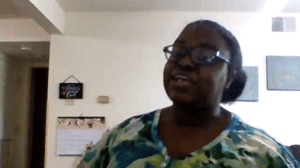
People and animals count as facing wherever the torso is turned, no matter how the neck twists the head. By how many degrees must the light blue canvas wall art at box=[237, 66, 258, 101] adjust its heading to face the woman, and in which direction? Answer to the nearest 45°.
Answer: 0° — it already faces them

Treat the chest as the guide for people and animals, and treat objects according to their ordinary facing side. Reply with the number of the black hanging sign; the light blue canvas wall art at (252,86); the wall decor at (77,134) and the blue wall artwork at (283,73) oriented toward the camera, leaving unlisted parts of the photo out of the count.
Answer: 4

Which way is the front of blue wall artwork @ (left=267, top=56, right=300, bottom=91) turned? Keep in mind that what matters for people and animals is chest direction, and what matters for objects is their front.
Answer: toward the camera

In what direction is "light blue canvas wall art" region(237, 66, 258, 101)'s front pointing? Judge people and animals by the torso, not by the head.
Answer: toward the camera

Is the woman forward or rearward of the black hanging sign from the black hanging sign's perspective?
forward

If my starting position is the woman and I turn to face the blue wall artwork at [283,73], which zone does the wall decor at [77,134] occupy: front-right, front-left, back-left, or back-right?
front-left

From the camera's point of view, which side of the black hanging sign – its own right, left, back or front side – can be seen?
front

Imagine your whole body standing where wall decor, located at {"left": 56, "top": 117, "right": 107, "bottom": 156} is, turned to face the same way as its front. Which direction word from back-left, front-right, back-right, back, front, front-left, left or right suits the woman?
front

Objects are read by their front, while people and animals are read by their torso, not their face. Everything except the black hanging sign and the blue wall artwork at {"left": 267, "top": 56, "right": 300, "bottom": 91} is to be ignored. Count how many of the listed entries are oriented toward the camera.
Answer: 2

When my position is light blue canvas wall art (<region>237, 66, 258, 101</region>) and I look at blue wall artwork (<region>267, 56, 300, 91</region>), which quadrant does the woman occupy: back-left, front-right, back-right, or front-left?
back-right

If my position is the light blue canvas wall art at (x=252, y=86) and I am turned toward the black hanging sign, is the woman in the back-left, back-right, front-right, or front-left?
front-left

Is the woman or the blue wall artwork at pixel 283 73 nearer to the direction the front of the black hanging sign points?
the woman
